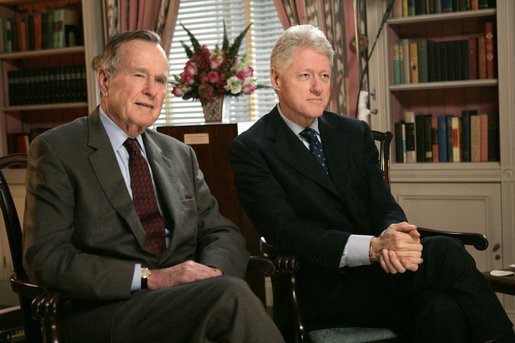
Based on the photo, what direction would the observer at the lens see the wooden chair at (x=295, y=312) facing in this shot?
facing the viewer and to the right of the viewer

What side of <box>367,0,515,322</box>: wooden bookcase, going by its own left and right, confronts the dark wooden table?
front

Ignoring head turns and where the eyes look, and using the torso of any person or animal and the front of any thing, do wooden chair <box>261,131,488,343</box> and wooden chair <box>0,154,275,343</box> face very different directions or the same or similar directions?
same or similar directions

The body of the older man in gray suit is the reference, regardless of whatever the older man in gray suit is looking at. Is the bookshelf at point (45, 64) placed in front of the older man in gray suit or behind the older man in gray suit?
behind

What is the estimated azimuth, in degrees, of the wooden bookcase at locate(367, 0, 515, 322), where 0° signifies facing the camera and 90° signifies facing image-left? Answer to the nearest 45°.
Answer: approximately 0°

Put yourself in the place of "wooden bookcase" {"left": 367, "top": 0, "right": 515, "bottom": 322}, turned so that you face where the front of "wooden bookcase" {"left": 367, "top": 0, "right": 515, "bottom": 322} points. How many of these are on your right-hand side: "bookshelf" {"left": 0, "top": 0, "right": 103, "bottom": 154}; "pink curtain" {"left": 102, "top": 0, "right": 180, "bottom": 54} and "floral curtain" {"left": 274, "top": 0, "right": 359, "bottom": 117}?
3

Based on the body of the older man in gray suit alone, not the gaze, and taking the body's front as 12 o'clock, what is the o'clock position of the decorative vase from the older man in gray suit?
The decorative vase is roughly at 8 o'clock from the older man in gray suit.

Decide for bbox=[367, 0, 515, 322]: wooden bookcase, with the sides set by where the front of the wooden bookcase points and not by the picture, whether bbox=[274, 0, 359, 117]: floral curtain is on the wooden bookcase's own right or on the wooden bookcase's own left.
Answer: on the wooden bookcase's own right

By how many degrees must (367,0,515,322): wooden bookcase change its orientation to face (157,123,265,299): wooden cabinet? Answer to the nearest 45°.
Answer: approximately 45° to its right

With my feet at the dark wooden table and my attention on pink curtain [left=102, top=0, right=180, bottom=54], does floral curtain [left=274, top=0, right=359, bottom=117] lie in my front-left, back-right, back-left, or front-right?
front-right

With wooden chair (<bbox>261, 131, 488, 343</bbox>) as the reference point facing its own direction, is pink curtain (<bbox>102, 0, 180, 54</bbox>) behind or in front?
behind

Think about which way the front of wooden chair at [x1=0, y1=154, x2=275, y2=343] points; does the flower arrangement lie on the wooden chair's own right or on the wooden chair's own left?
on the wooden chair's own left
